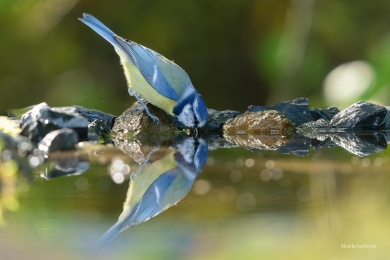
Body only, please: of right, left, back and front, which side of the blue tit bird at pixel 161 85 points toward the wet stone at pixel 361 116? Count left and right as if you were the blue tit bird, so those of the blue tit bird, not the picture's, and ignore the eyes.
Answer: front

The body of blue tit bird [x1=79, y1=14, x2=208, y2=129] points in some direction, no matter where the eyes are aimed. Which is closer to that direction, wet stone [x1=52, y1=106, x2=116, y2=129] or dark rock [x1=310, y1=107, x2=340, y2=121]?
the dark rock

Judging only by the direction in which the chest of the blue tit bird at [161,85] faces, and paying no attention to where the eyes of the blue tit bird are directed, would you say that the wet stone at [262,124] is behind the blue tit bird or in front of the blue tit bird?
in front

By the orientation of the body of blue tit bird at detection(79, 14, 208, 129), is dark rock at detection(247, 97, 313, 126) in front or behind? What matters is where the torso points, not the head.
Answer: in front

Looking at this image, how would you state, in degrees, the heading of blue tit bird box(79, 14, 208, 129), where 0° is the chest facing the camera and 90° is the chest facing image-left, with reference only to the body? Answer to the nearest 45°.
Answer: approximately 270°
